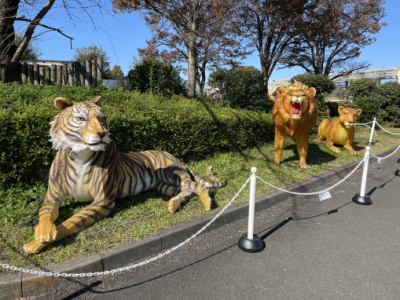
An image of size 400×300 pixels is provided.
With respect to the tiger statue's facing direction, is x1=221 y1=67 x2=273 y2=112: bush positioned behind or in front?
behind

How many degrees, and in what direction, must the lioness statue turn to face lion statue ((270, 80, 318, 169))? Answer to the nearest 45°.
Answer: approximately 45° to its right

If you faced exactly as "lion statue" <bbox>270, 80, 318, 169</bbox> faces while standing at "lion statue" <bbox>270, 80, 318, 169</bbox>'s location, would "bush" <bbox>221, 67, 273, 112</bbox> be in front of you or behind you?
behind

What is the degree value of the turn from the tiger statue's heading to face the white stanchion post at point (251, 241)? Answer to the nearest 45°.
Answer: approximately 135° to its left

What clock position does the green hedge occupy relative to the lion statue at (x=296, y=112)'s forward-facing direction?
The green hedge is roughly at 2 o'clock from the lion statue.

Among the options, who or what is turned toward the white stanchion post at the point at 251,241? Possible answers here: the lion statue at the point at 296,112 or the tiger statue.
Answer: the lion statue

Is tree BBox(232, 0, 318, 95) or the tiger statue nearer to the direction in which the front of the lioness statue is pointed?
the tiger statue

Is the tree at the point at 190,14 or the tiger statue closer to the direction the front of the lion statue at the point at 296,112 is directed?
the tiger statue

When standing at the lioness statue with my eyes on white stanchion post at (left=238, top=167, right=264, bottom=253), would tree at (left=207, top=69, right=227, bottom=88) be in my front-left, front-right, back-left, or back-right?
back-right

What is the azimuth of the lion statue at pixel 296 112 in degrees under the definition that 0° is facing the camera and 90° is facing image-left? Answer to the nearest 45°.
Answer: approximately 0°

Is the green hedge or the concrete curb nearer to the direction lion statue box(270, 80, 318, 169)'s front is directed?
the concrete curb

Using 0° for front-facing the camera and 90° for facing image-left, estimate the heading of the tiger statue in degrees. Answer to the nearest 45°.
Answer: approximately 45°
